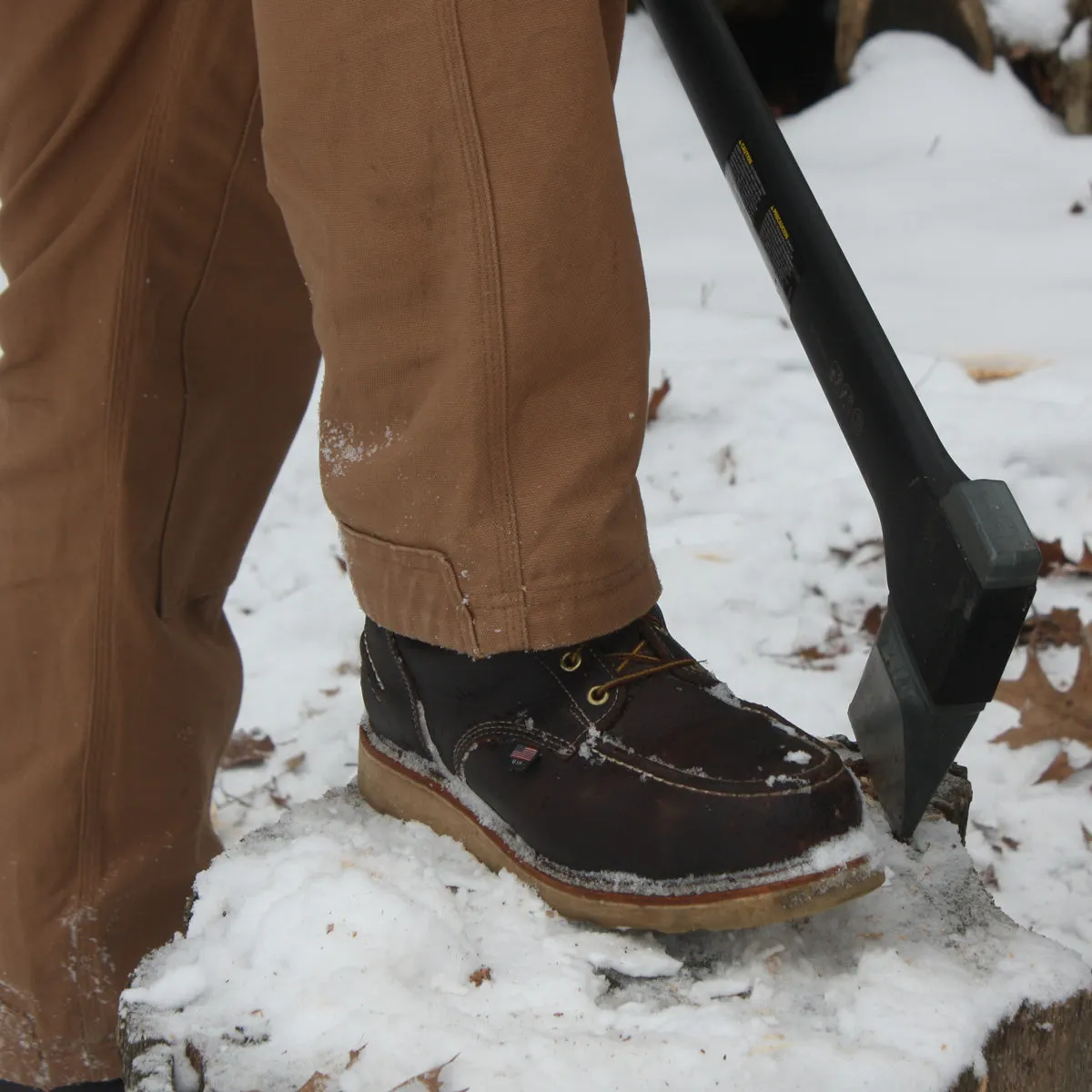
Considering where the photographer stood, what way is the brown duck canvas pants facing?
facing to the right of the viewer

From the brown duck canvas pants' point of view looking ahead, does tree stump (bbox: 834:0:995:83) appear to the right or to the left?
on its left

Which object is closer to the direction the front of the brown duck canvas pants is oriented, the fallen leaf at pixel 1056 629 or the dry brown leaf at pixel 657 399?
the fallen leaf

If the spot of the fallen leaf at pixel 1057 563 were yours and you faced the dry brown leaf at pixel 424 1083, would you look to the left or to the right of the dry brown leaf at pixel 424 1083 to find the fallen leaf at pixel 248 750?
right
